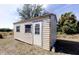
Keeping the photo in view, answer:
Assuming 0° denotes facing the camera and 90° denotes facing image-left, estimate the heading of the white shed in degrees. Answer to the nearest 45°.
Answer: approximately 45°

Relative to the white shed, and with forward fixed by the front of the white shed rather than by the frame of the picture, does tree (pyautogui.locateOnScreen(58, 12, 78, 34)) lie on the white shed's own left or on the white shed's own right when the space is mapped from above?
on the white shed's own left
